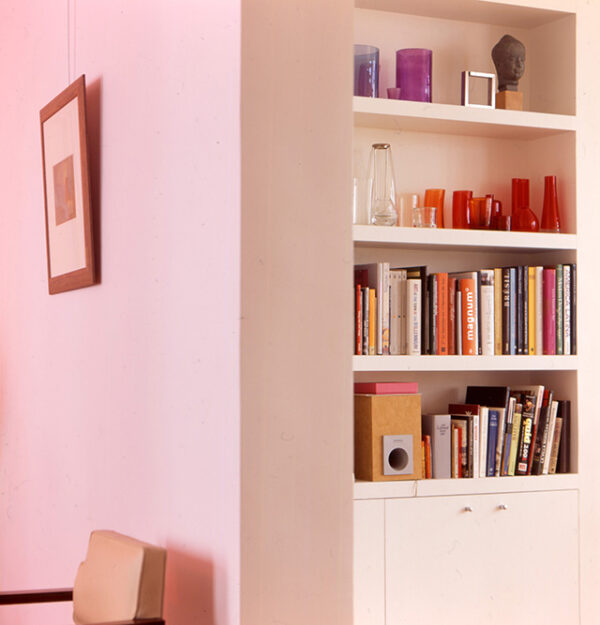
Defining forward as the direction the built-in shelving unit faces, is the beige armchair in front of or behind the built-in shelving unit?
in front

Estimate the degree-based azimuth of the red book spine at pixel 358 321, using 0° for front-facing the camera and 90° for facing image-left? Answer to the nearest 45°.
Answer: approximately 0°

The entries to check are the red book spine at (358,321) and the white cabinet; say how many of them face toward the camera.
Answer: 2
